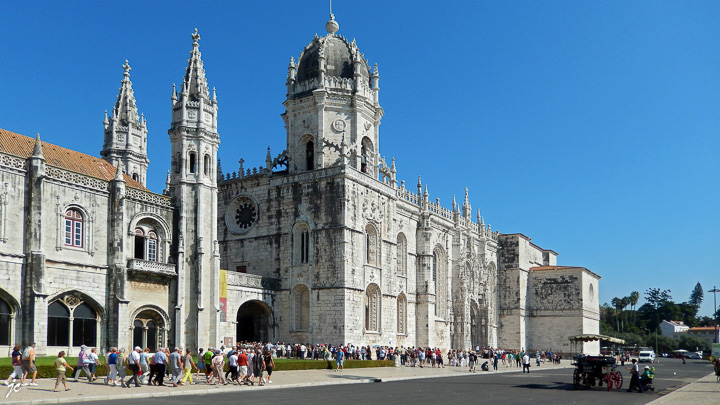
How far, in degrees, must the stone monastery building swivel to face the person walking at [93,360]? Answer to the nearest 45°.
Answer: approximately 45° to its right

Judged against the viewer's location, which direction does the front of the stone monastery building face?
facing the viewer and to the right of the viewer

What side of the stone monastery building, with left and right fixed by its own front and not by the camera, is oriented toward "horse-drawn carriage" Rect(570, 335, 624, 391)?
front

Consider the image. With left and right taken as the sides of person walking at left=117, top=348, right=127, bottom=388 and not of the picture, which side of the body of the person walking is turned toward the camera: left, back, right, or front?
right
